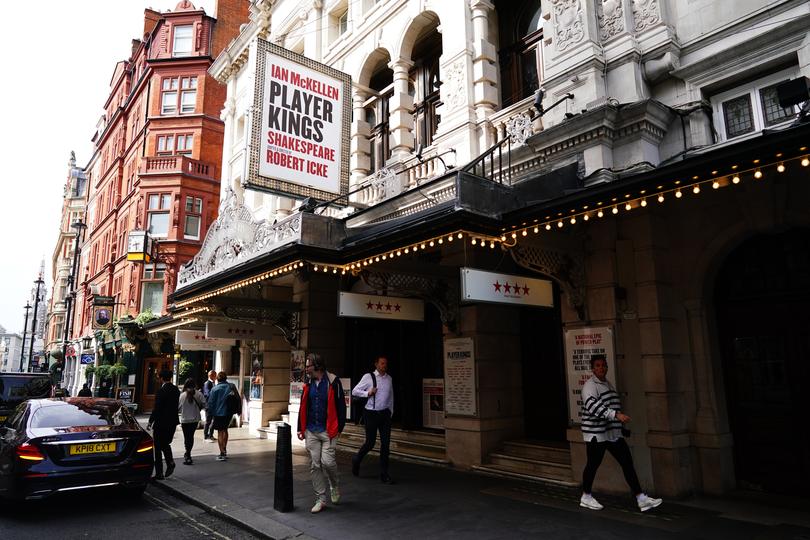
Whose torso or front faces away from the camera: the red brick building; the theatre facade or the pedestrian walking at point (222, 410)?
the pedestrian walking

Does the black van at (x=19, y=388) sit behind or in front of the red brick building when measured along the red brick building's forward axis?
in front

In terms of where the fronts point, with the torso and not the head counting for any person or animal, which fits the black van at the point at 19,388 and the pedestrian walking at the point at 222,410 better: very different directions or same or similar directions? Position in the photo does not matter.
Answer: same or similar directions

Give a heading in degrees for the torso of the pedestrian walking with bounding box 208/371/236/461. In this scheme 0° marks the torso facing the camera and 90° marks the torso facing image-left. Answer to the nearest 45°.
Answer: approximately 180°

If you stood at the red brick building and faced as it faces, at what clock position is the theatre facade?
The theatre facade is roughly at 10 o'clock from the red brick building.

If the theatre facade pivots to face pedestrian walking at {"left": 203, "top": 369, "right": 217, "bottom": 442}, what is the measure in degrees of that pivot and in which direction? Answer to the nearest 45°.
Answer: approximately 90° to its right

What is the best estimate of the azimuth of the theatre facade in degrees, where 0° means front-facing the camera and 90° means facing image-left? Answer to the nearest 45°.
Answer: approximately 45°

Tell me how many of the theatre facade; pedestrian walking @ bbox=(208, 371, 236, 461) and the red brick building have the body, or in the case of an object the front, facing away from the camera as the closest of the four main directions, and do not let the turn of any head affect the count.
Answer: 1

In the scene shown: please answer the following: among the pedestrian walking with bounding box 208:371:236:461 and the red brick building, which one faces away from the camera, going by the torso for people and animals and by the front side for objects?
the pedestrian walking

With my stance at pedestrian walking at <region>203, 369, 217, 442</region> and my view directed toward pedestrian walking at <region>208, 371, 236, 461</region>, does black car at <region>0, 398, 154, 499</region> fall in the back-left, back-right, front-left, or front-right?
front-right

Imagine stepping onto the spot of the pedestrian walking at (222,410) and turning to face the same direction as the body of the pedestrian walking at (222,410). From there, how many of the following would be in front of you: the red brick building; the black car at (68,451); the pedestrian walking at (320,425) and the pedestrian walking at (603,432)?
1

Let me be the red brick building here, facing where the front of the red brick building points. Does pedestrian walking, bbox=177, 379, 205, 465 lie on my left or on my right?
on my left

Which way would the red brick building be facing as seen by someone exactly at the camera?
facing the viewer and to the left of the viewer

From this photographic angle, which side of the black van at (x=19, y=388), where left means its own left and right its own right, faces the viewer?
back

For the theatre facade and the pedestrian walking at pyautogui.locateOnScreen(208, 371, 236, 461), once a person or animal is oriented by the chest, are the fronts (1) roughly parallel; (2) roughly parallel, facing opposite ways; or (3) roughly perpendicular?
roughly perpendicular
